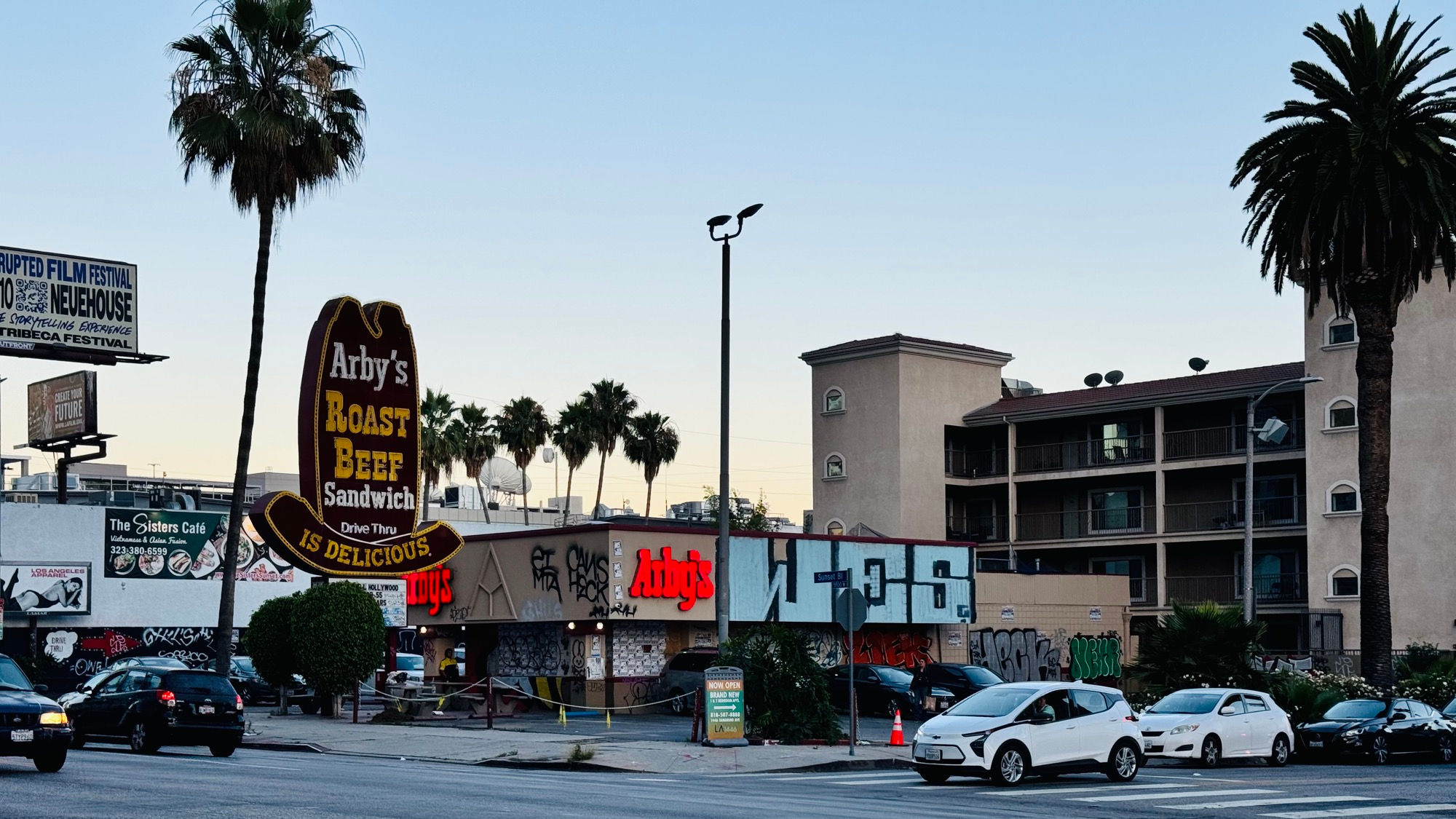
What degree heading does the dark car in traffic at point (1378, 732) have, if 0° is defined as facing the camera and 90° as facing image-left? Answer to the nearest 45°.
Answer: approximately 45°

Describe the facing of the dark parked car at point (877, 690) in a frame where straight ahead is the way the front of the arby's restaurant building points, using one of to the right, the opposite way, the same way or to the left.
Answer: to the left

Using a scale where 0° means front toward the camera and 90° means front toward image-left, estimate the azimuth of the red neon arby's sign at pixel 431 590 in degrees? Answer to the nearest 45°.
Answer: approximately 45°

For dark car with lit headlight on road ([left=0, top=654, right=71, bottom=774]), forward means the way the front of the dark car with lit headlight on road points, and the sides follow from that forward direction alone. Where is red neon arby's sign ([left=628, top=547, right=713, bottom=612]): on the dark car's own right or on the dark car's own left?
on the dark car's own left

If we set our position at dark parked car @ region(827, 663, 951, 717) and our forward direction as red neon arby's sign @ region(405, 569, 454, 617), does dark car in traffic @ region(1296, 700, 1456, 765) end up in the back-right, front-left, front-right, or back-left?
back-left

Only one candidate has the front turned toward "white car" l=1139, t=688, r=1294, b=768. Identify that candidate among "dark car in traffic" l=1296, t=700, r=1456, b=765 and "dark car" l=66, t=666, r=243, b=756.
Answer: "dark car in traffic" l=1296, t=700, r=1456, b=765

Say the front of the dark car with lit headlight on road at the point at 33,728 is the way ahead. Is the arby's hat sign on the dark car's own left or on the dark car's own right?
on the dark car's own left

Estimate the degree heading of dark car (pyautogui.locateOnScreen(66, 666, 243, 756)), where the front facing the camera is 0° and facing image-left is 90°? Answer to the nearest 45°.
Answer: approximately 135°
